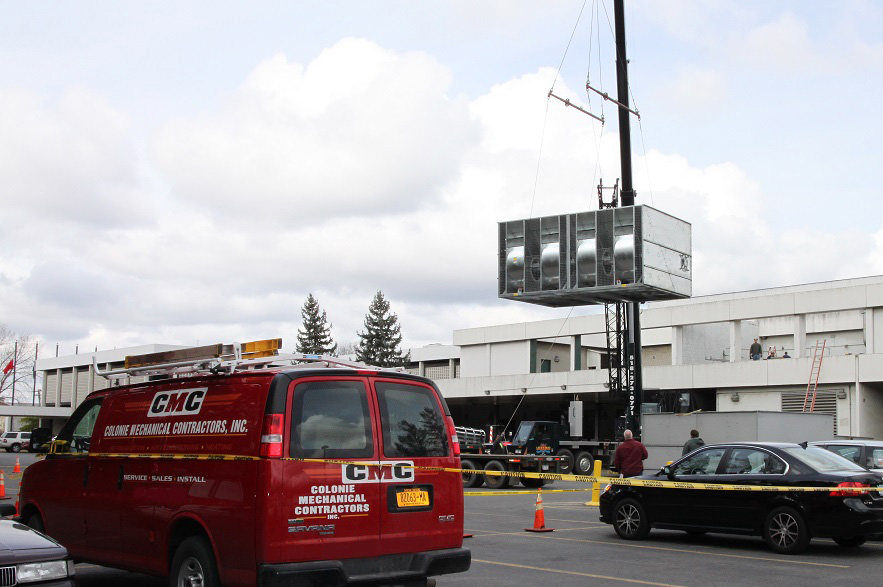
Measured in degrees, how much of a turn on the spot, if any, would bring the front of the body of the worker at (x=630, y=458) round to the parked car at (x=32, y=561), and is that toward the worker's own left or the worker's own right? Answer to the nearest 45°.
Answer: approximately 180°

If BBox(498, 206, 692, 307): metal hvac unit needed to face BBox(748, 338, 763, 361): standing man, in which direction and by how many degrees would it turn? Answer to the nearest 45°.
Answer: approximately 180°

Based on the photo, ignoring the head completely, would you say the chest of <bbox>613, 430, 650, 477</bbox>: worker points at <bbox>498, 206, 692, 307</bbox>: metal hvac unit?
yes

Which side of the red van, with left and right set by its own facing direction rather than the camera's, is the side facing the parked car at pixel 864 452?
right

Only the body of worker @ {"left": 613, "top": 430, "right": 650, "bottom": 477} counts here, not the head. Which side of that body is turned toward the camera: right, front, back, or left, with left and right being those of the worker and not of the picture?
back

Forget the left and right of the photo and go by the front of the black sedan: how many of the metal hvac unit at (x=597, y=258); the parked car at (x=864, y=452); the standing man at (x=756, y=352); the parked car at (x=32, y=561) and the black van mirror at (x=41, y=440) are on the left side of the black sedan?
2

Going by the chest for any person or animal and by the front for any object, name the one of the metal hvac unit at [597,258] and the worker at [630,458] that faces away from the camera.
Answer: the worker

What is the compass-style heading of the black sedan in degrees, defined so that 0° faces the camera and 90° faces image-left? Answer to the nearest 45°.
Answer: approximately 135°

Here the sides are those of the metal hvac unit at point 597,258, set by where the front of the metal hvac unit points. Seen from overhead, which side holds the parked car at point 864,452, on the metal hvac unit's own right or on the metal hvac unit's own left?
on the metal hvac unit's own left

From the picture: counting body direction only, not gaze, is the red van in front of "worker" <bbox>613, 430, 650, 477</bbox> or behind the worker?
behind
